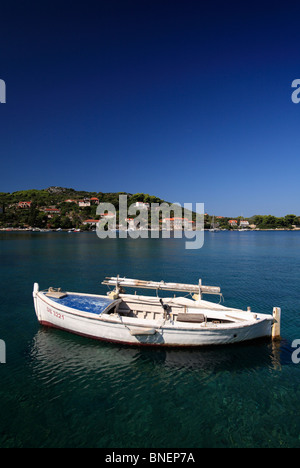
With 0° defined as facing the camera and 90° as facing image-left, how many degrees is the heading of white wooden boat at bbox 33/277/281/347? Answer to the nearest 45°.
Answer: approximately 90°
